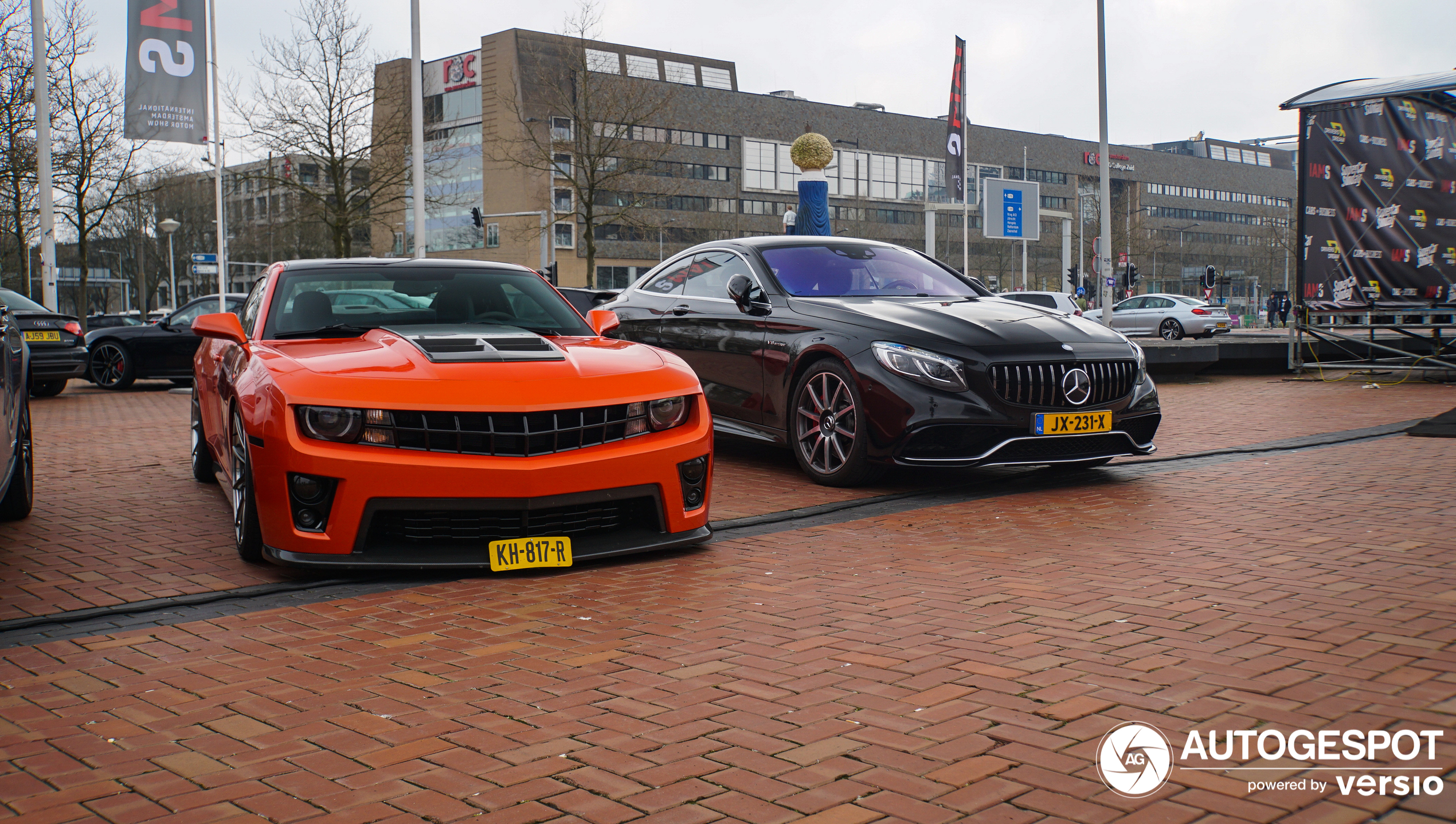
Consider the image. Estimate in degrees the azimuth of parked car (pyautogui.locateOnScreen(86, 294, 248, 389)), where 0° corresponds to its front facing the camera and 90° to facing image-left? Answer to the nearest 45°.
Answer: approximately 90°

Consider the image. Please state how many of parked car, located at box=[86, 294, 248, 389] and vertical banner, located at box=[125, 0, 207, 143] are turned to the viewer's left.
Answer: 1

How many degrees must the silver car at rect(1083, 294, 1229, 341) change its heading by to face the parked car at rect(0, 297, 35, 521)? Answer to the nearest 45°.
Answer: approximately 135° to its left

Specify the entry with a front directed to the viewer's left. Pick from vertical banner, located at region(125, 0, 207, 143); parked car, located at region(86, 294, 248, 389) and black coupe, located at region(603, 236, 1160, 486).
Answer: the parked car

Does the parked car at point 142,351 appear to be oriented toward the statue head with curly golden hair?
no

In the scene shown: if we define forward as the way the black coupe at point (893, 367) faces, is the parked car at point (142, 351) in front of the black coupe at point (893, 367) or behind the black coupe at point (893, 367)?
behind

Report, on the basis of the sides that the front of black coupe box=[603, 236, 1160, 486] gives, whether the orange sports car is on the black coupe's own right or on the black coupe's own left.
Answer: on the black coupe's own right

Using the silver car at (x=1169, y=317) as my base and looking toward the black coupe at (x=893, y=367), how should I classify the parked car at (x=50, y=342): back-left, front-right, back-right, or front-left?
front-right

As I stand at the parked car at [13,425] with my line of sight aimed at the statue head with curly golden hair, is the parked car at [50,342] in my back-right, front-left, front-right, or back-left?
front-left

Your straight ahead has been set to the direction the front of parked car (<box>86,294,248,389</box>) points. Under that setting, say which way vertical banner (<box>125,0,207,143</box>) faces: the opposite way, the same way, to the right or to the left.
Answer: to the right

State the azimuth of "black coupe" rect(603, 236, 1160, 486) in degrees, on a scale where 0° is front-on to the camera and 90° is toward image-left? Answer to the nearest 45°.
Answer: approximately 315°
